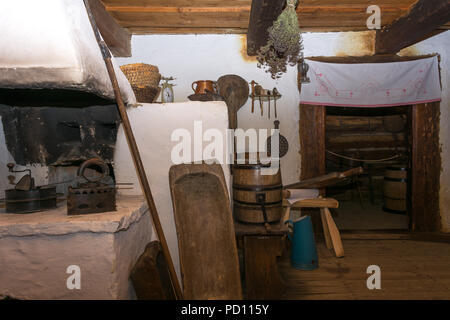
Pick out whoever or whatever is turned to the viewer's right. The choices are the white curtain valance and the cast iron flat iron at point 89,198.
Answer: the cast iron flat iron

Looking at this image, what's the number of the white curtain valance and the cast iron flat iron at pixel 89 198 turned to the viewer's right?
1

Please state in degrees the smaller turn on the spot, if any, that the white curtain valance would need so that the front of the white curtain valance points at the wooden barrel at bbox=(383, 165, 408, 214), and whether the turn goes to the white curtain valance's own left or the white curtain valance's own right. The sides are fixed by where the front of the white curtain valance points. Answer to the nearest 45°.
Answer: approximately 180°

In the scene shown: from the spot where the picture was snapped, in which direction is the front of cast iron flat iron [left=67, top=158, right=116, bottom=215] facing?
facing to the right of the viewer

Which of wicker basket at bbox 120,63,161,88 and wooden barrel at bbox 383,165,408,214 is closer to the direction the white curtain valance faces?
the wicker basket

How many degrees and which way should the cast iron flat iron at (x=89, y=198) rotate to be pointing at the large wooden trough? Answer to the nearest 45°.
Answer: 0° — it already faces it

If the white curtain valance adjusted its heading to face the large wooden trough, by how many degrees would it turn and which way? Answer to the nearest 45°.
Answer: approximately 45° to its right
